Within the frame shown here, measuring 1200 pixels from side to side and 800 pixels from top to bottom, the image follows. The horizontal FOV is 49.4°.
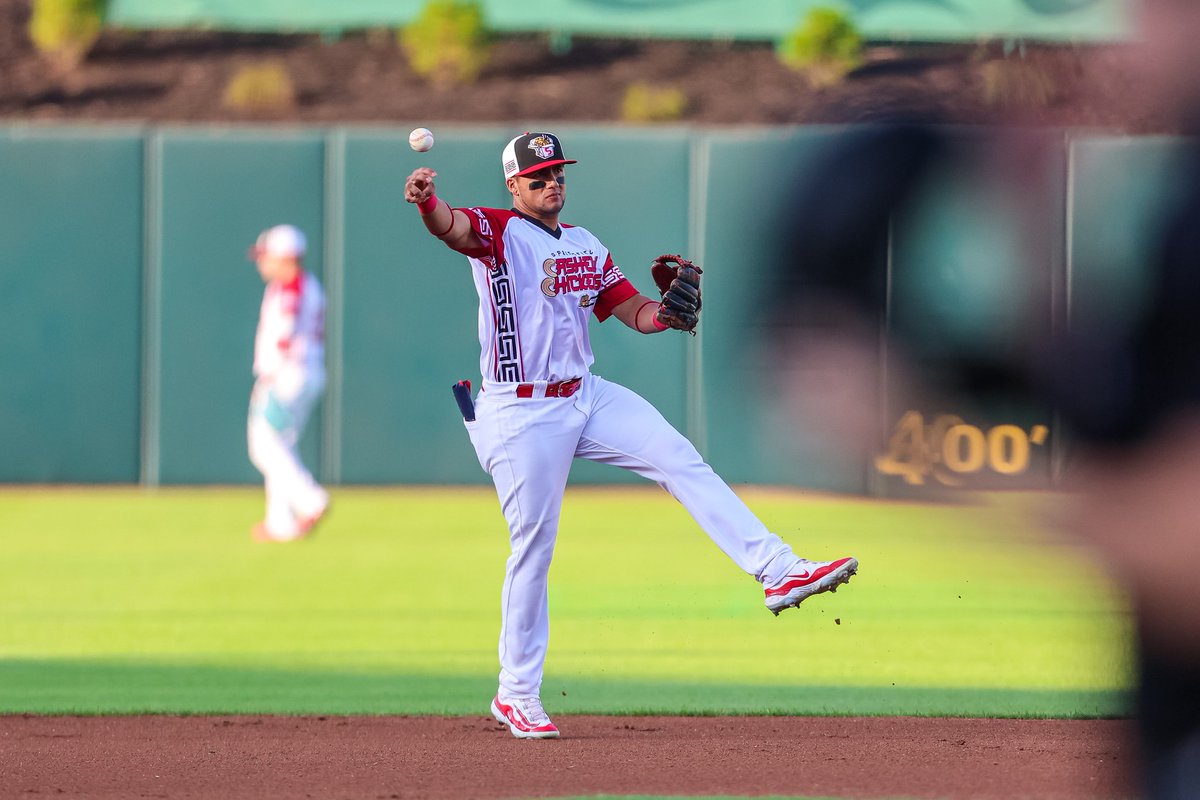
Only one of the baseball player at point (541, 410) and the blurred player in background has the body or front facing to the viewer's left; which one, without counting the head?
the blurred player in background

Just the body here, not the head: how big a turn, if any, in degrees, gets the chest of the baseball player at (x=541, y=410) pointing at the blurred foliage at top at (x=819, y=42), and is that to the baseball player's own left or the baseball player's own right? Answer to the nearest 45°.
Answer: approximately 135° to the baseball player's own left

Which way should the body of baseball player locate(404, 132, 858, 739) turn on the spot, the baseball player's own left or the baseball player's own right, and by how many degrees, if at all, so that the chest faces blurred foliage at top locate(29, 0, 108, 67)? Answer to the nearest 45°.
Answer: approximately 180°

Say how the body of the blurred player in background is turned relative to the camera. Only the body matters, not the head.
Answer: to the viewer's left

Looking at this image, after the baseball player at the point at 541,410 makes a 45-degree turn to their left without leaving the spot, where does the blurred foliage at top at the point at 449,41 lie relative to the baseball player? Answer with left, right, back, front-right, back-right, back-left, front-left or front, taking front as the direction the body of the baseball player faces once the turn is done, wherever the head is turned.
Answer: left

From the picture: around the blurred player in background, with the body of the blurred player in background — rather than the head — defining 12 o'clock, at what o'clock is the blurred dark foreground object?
The blurred dark foreground object is roughly at 9 o'clock from the blurred player in background.

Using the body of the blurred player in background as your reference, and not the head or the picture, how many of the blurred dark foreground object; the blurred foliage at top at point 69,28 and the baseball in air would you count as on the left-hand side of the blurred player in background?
2

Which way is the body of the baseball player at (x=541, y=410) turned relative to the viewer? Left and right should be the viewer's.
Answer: facing the viewer and to the right of the viewer
